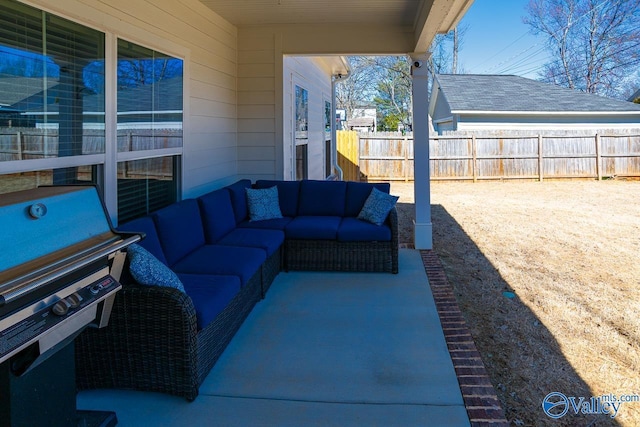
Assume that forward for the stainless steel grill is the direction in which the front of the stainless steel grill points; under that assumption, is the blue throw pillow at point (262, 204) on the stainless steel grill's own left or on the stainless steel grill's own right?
on the stainless steel grill's own left

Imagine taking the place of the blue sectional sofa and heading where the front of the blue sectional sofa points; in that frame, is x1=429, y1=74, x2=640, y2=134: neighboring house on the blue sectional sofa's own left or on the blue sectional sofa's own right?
on the blue sectional sofa's own left
